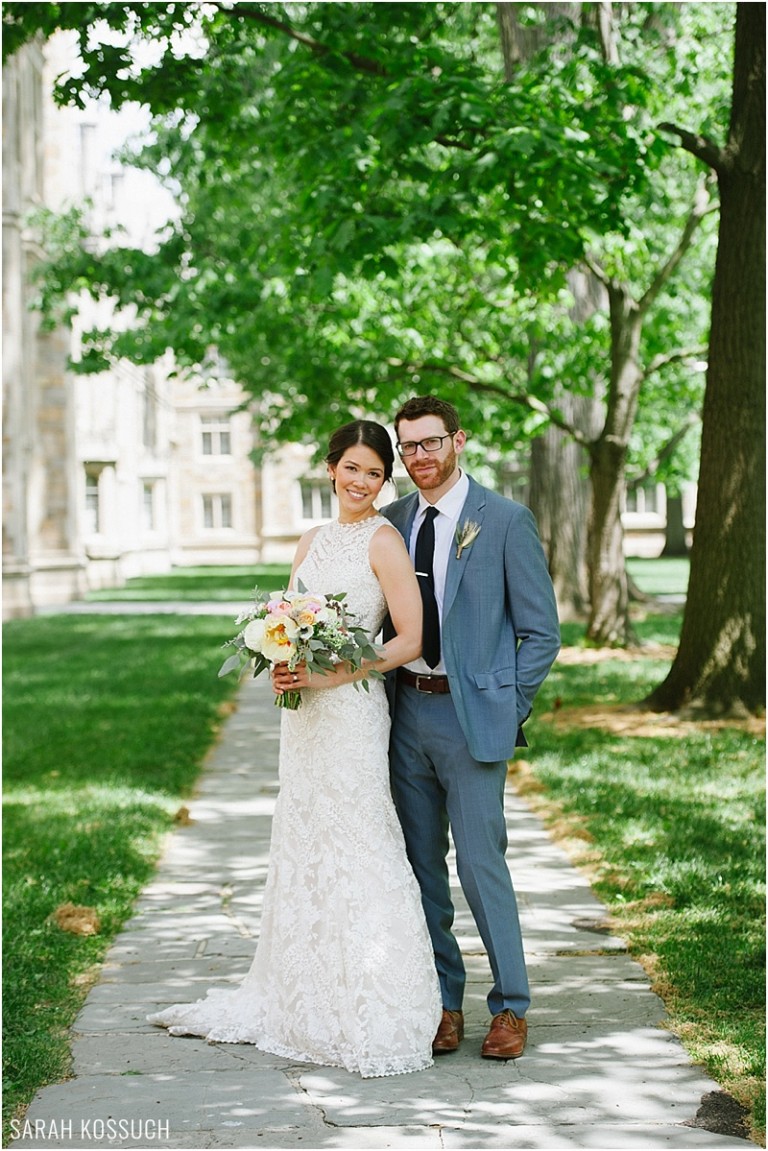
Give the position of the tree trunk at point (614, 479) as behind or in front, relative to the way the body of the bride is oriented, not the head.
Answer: behind

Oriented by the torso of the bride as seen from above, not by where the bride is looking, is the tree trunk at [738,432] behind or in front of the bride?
behind
